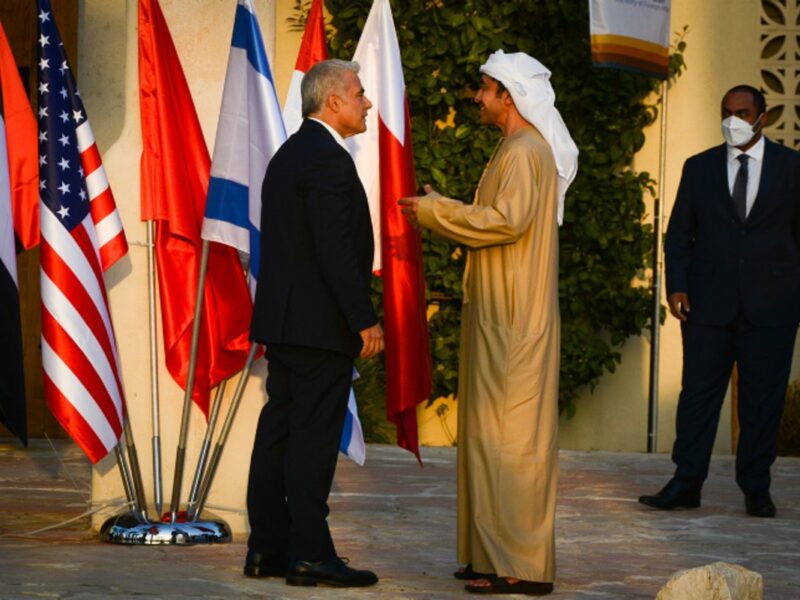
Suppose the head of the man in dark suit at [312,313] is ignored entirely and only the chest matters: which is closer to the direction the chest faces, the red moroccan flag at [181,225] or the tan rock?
the tan rock

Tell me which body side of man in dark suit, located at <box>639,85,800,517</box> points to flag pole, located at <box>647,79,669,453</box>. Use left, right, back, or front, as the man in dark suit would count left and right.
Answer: back

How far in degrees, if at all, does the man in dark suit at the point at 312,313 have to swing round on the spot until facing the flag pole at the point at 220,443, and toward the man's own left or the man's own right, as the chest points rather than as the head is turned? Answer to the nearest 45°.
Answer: approximately 90° to the man's own left

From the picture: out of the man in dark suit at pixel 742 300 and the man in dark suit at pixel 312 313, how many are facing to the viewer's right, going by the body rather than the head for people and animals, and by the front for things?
1

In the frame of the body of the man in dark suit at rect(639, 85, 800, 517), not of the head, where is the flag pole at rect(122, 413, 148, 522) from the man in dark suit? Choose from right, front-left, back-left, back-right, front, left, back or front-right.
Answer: front-right

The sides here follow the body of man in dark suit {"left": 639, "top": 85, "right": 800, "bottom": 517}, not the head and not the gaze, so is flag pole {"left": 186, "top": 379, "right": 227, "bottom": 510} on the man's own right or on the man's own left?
on the man's own right

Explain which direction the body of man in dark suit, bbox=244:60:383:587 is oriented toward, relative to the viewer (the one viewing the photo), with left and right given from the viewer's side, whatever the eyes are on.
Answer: facing to the right of the viewer

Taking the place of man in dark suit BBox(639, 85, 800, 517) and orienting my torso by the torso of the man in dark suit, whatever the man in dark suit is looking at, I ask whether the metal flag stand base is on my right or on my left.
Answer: on my right

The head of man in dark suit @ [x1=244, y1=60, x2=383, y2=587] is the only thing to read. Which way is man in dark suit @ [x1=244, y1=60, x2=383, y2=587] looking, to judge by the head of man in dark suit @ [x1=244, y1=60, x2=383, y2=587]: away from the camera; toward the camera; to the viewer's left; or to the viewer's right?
to the viewer's right

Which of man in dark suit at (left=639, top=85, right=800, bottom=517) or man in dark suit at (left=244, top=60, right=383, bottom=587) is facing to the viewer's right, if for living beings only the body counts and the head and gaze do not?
man in dark suit at (left=244, top=60, right=383, bottom=587)

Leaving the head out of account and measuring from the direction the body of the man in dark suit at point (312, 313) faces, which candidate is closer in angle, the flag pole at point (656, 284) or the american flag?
the flag pole

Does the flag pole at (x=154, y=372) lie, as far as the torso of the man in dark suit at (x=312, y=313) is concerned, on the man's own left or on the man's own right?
on the man's own left

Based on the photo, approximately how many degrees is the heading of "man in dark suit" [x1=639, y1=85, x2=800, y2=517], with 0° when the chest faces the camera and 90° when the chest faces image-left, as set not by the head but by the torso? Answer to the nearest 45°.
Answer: approximately 0°

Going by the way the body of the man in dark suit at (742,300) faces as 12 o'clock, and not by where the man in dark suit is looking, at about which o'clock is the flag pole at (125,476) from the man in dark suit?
The flag pole is roughly at 2 o'clock from the man in dark suit.

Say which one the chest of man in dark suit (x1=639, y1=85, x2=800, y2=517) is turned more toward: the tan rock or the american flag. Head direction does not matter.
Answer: the tan rock

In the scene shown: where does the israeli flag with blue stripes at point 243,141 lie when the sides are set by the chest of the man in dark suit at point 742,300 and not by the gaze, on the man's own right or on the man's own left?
on the man's own right
